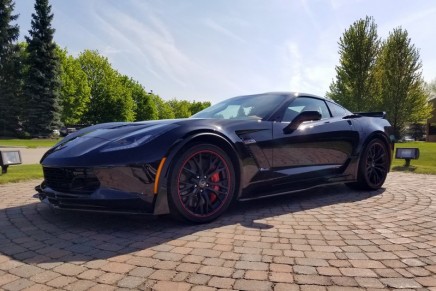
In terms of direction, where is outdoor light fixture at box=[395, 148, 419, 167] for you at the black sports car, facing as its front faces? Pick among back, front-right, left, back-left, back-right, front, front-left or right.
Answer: back

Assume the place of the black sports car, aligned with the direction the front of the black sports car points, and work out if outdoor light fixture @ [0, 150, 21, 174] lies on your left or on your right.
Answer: on your right

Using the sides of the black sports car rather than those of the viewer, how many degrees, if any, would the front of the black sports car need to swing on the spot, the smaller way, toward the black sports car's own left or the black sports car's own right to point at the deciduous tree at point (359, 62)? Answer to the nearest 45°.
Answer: approximately 180°

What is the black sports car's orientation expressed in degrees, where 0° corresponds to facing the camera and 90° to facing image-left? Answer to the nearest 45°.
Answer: approximately 45°

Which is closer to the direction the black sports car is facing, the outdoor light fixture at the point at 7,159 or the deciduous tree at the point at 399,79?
the outdoor light fixture

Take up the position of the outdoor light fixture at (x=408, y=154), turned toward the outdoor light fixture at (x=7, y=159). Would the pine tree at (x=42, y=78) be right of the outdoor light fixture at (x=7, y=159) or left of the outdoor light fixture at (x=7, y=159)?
right

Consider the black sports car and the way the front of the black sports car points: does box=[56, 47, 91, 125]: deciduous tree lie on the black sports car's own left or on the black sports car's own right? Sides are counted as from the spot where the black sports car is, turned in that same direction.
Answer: on the black sports car's own right

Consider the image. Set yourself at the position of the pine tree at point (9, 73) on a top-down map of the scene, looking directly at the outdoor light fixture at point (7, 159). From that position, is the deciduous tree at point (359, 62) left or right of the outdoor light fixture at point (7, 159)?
left

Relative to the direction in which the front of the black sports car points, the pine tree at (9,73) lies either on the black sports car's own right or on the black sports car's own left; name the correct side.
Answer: on the black sports car's own right

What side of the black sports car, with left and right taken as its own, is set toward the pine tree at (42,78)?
right
